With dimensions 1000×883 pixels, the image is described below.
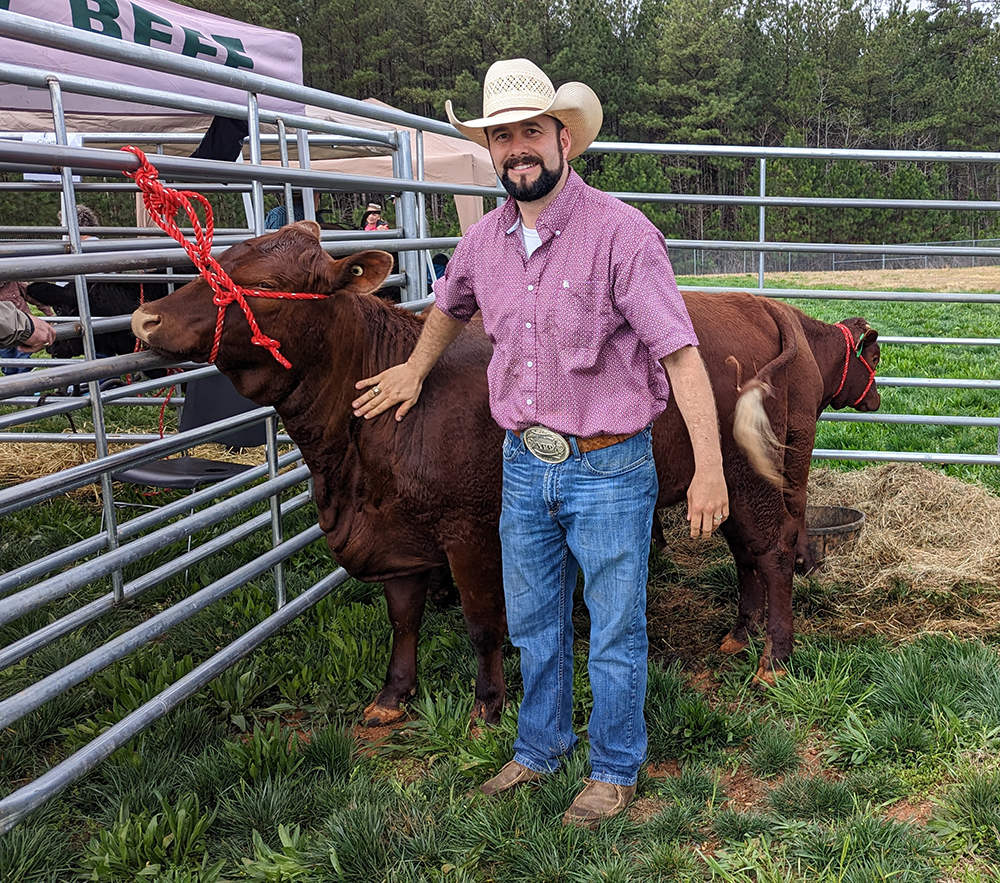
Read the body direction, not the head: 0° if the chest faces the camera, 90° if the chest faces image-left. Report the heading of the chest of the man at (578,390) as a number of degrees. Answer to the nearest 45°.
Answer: approximately 45°

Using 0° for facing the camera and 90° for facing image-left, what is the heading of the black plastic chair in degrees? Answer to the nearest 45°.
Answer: approximately 45°

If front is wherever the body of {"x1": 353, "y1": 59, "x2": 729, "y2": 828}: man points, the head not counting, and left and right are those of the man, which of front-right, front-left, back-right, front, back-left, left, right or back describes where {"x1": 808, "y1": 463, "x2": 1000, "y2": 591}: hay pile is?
back

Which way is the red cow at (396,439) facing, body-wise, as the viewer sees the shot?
to the viewer's left

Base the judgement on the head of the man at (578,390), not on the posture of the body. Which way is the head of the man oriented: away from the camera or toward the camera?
toward the camera

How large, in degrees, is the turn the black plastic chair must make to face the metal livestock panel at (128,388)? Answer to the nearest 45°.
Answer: approximately 45° to its left

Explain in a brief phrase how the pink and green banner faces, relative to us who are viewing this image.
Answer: facing the viewer and to the right of the viewer

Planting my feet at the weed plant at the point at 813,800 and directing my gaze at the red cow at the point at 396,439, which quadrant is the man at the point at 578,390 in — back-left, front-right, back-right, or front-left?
front-left
